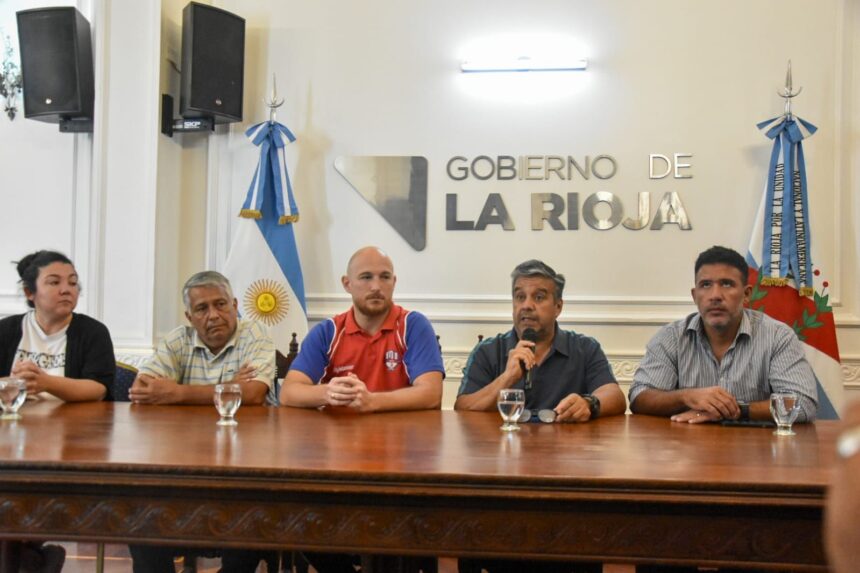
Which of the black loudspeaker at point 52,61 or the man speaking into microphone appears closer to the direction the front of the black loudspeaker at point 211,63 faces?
the man speaking into microphone

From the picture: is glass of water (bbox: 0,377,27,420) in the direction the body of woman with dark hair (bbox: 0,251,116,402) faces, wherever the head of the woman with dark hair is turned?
yes

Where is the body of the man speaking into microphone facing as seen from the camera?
toward the camera

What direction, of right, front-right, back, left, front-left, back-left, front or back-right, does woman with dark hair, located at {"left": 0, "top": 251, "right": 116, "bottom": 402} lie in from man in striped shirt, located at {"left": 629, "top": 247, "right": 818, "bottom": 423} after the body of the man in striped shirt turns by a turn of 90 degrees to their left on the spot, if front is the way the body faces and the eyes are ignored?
back

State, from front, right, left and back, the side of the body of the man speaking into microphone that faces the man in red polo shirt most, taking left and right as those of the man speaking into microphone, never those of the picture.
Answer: right

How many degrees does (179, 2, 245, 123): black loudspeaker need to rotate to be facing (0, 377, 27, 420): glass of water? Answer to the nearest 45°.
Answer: approximately 45° to its right

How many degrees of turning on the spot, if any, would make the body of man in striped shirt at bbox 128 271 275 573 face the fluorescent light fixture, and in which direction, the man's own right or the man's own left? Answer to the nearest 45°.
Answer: approximately 135° to the man's own left

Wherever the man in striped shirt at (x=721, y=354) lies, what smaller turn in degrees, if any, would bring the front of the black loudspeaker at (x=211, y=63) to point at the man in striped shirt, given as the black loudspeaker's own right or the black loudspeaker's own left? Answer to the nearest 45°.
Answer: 0° — it already faces them

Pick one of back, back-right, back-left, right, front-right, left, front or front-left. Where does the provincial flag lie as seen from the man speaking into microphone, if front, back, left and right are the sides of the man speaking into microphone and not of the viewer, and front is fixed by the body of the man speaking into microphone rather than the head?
back-left

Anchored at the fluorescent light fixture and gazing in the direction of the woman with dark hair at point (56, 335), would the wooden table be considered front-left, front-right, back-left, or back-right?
front-left

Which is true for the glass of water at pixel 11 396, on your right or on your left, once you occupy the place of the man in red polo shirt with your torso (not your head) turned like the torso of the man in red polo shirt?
on your right

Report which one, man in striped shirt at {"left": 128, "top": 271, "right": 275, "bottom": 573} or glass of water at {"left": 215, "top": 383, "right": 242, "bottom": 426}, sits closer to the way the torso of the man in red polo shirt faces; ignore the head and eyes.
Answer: the glass of water

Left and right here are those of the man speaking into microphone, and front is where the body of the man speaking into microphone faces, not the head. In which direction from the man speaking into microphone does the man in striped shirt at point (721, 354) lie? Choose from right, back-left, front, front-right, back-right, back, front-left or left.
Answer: left

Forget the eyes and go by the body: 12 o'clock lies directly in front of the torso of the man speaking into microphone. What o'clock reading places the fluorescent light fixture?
The fluorescent light fixture is roughly at 6 o'clock from the man speaking into microphone.

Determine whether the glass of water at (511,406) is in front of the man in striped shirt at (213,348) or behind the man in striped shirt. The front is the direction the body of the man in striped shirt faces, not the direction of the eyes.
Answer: in front

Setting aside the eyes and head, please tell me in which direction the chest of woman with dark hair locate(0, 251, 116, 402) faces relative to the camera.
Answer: toward the camera
